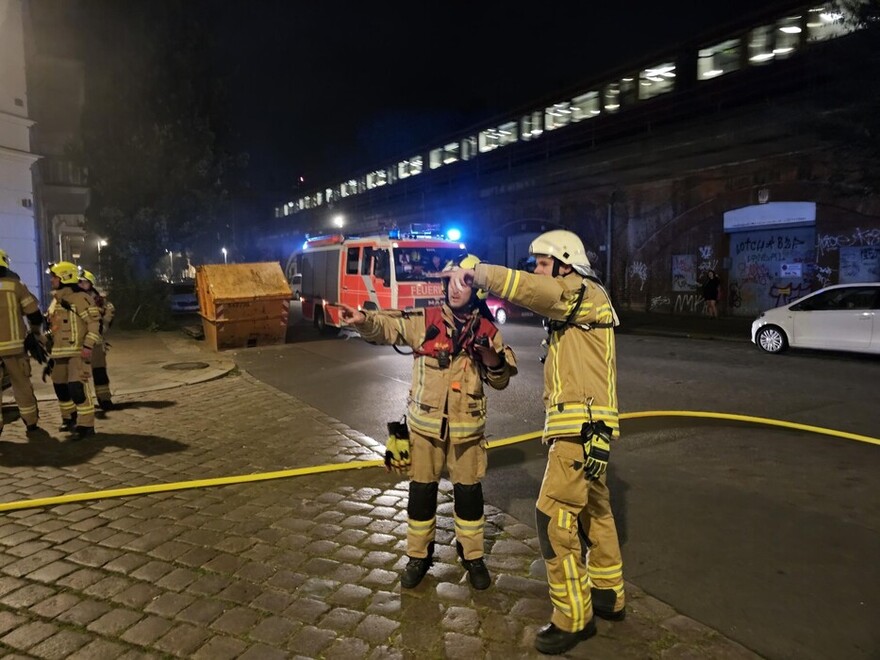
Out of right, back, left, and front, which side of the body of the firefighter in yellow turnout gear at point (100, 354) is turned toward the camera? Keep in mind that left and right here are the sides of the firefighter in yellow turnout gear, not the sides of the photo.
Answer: left

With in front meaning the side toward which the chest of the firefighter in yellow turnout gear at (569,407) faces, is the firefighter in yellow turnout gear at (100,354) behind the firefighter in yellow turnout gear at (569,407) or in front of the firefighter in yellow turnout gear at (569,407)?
in front

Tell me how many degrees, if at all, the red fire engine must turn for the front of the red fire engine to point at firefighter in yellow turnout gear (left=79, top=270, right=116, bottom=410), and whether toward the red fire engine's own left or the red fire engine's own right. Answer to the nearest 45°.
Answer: approximately 90° to the red fire engine's own right

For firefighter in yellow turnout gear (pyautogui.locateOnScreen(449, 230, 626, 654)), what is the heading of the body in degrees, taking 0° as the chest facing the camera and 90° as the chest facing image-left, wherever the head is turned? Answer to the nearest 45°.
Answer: approximately 90°

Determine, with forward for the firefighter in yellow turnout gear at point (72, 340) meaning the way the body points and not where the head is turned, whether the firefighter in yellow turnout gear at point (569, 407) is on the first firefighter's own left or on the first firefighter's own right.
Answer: on the first firefighter's own left

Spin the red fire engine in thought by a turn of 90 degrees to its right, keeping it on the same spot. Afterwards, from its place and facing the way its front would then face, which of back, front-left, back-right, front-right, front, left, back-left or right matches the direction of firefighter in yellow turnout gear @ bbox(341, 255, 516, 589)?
front-left

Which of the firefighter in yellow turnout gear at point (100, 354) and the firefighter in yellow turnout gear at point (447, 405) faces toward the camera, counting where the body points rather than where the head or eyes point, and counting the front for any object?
the firefighter in yellow turnout gear at point (447, 405)

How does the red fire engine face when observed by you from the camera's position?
facing the viewer and to the right of the viewer

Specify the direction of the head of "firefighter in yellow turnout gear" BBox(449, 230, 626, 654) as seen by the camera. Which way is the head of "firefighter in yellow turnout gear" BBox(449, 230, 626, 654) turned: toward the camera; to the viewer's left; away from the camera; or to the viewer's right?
to the viewer's left

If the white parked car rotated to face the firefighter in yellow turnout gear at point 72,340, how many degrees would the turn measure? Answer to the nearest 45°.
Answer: approximately 45° to its left

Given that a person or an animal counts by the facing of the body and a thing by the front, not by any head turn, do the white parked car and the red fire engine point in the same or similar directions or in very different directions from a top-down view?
very different directions

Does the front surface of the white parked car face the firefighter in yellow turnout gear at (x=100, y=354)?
no

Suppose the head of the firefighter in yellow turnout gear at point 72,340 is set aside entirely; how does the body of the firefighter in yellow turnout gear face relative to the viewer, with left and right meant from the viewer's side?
facing the viewer and to the left of the viewer

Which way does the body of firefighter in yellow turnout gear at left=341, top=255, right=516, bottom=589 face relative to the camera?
toward the camera

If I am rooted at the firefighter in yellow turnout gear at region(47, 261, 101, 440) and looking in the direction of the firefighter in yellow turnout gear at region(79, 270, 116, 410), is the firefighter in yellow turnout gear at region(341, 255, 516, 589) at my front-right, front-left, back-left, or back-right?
back-right

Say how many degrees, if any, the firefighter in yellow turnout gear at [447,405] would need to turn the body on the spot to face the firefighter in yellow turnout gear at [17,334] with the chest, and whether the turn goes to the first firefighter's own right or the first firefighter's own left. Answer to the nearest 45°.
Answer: approximately 135° to the first firefighter's own right
